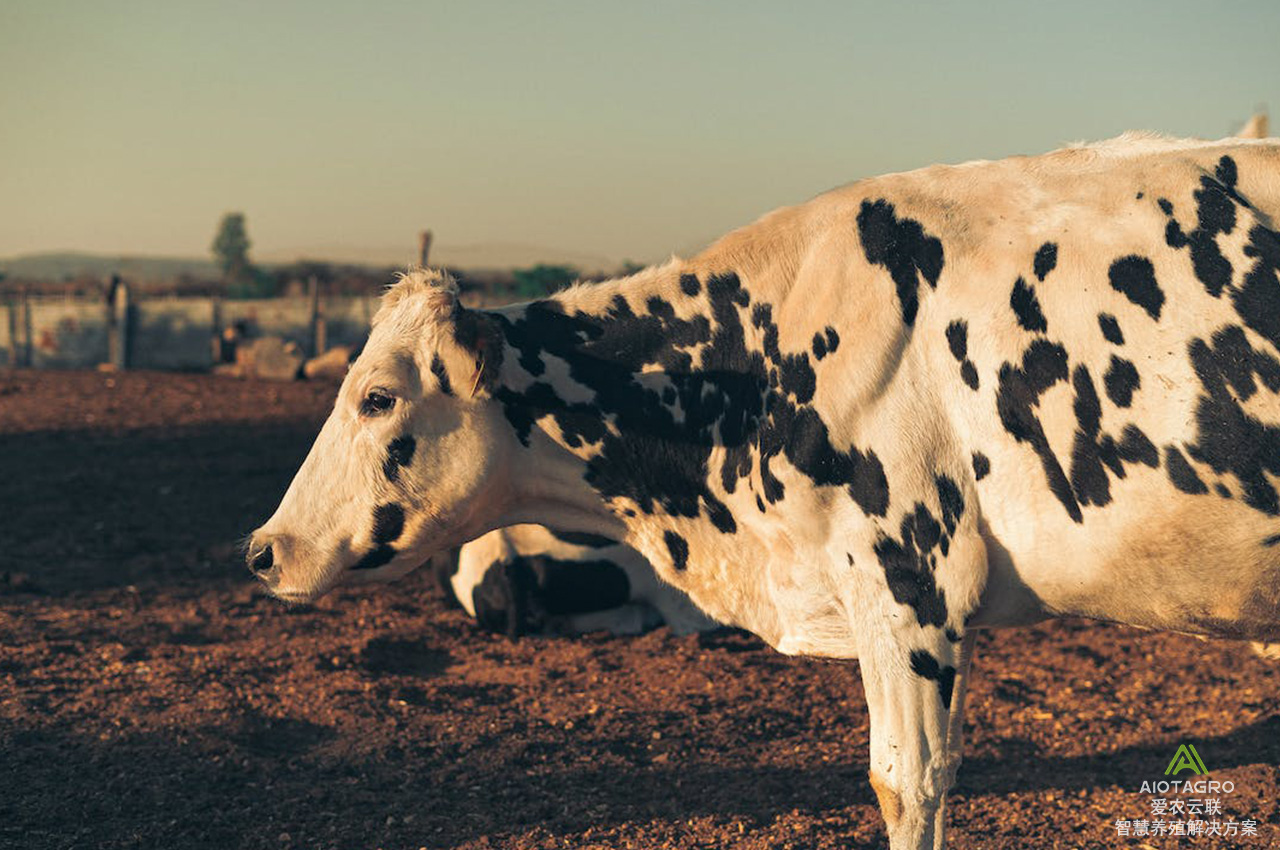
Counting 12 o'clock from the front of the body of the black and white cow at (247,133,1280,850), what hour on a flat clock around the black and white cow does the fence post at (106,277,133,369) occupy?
The fence post is roughly at 2 o'clock from the black and white cow.

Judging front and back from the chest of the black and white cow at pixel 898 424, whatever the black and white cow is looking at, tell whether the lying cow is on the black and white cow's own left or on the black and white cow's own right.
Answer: on the black and white cow's own right

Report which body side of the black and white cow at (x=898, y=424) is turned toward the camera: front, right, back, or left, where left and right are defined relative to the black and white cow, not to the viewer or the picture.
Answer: left

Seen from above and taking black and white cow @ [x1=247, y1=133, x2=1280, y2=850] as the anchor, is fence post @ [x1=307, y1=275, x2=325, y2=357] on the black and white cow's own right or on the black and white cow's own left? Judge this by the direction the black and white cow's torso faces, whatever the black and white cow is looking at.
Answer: on the black and white cow's own right

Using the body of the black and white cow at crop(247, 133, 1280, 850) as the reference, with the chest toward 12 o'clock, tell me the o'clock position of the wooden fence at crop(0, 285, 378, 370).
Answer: The wooden fence is roughly at 2 o'clock from the black and white cow.
